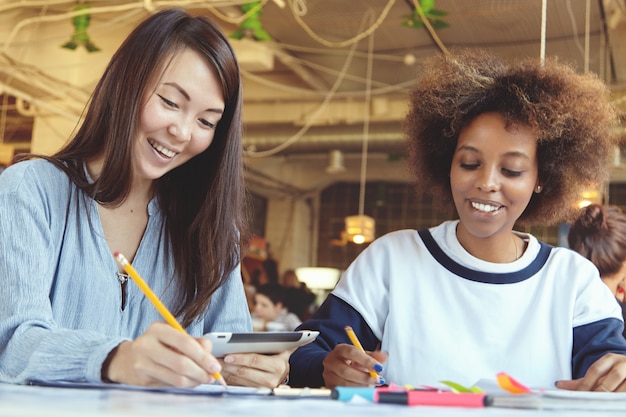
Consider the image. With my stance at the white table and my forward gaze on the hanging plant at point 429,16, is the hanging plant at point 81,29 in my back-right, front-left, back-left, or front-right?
front-left

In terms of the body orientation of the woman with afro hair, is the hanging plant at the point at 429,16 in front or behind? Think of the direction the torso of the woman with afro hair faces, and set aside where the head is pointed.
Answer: behind

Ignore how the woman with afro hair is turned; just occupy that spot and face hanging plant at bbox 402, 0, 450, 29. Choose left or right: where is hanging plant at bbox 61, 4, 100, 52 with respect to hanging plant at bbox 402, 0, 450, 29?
left

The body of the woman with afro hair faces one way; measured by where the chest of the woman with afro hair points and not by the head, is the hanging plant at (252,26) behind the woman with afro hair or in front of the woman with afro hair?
behind

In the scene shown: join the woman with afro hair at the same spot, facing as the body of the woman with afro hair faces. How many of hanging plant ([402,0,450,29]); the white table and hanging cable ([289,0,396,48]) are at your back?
2

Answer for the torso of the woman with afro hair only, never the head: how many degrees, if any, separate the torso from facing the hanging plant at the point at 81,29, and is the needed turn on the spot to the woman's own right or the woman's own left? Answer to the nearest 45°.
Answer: approximately 135° to the woman's own right

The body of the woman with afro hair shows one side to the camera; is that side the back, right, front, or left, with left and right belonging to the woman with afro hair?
front

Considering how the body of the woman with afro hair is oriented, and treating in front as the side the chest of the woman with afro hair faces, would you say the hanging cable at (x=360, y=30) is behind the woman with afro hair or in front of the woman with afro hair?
behind

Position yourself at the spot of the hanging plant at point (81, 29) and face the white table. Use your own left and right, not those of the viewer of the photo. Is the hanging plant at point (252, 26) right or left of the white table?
left

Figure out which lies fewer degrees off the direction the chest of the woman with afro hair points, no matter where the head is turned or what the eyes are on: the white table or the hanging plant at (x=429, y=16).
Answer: the white table

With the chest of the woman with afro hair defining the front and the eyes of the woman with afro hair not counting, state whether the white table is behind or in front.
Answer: in front
